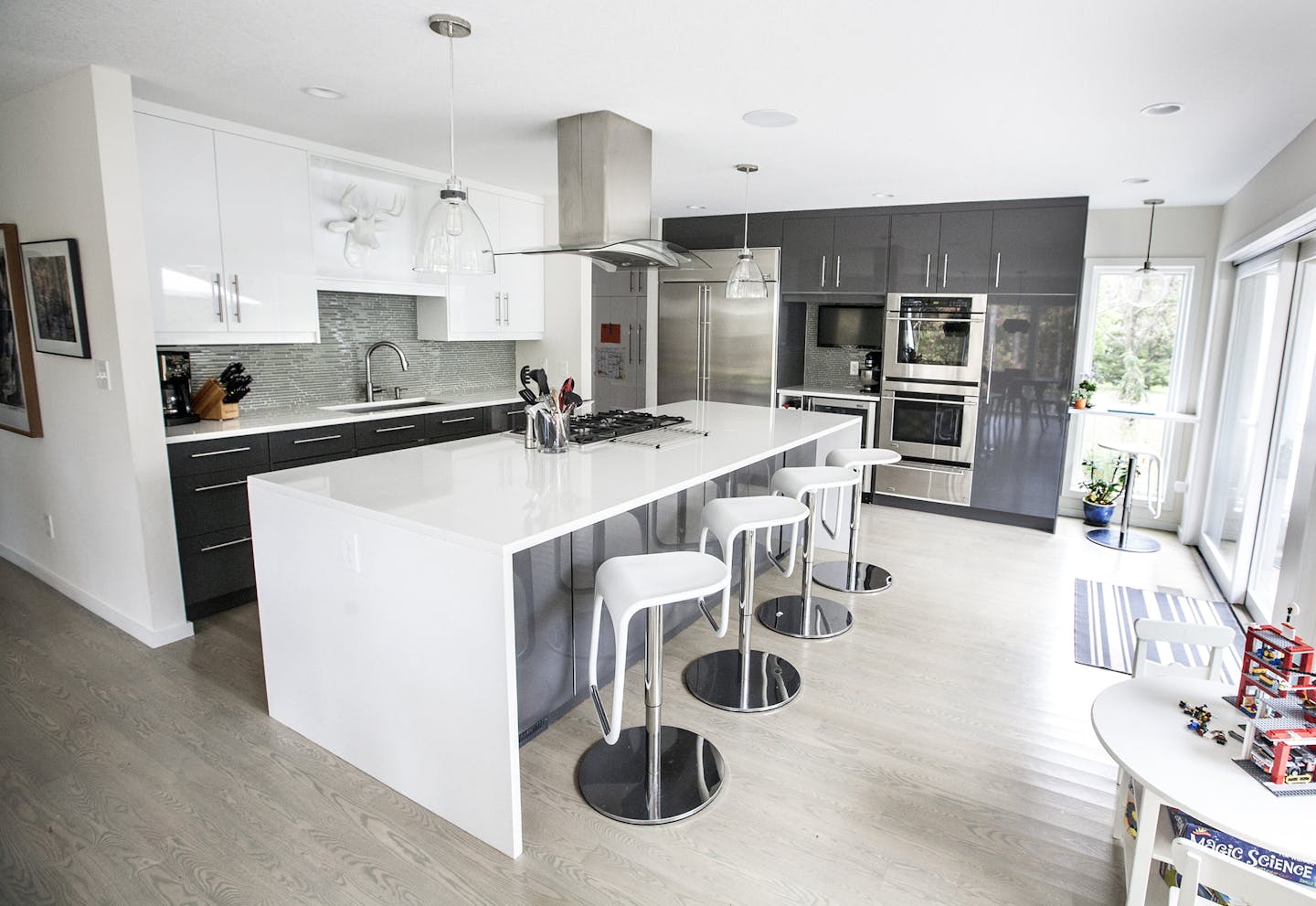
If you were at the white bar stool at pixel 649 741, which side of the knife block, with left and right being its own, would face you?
front

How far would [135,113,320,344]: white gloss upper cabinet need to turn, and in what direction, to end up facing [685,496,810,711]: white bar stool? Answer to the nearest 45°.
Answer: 0° — it already faces it

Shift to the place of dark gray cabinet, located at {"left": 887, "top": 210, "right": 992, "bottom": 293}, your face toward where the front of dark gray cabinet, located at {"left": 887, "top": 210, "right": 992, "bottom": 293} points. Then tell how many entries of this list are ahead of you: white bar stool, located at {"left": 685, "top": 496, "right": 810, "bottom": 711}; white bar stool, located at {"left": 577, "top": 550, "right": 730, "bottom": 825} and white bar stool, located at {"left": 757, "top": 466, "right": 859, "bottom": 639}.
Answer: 3

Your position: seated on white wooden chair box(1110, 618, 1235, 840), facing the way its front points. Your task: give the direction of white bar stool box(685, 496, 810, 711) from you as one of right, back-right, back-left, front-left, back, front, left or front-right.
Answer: right

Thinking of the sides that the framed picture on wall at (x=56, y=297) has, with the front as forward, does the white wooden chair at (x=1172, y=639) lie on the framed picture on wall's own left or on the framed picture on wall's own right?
on the framed picture on wall's own left

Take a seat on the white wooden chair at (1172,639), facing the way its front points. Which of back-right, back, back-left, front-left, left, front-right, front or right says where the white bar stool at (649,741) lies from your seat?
front-right

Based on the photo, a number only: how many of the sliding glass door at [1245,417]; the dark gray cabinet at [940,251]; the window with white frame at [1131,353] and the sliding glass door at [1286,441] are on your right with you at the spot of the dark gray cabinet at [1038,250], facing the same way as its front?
1

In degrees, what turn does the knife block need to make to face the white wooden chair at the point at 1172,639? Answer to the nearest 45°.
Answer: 0° — it already faces it

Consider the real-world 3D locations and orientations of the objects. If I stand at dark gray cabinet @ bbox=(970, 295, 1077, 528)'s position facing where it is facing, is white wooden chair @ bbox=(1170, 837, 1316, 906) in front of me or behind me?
in front

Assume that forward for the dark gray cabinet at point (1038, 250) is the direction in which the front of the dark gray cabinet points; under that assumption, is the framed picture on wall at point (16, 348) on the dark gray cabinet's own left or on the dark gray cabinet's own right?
on the dark gray cabinet's own right

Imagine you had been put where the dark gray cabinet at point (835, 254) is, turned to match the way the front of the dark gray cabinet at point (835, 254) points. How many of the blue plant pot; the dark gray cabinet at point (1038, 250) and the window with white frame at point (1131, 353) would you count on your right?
0

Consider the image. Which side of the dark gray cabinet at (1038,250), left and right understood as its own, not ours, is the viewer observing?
front

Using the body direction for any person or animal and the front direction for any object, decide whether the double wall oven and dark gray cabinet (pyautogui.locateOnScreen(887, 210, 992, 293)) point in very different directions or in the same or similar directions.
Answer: same or similar directions

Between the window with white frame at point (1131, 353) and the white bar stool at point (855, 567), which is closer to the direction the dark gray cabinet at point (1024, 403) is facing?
the white bar stool

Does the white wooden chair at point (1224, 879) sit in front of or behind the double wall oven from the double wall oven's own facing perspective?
in front

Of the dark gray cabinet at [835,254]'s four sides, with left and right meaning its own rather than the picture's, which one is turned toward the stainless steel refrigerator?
right
